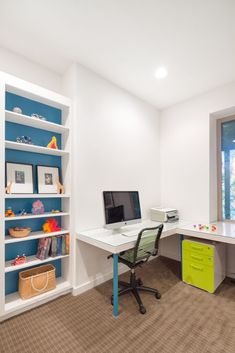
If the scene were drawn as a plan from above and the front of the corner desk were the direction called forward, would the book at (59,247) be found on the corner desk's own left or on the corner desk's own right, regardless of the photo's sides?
on the corner desk's own right

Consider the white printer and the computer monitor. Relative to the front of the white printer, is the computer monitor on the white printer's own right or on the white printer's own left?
on the white printer's own right

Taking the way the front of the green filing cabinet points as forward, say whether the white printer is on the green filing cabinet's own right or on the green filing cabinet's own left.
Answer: on the green filing cabinet's own right

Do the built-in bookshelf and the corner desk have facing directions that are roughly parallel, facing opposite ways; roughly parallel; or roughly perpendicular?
roughly perpendicular

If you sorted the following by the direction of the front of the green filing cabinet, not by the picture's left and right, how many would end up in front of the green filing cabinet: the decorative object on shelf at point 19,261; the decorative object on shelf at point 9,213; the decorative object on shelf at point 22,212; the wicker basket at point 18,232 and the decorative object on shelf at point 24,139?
5

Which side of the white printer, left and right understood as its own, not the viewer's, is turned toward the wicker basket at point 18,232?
right

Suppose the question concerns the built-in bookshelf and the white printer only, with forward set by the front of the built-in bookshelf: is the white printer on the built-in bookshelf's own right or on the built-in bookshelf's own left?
on the built-in bookshelf's own left

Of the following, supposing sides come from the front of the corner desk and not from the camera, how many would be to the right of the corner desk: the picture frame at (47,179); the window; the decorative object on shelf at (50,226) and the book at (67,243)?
3

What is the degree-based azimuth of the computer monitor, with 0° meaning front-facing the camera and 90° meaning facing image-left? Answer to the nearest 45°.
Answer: approximately 315°

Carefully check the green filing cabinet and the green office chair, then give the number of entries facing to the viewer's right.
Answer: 0

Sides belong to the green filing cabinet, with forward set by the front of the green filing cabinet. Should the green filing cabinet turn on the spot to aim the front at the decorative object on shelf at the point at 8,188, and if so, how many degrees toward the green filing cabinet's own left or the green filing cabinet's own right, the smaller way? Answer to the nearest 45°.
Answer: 0° — it already faces it

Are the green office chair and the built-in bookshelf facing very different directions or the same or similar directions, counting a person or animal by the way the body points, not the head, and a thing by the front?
very different directions

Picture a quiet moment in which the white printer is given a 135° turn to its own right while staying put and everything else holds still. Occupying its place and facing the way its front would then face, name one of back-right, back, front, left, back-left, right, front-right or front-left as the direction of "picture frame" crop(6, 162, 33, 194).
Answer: front-left

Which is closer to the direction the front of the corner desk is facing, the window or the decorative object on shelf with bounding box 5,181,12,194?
the decorative object on shelf

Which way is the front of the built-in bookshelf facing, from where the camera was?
facing the viewer and to the right of the viewer

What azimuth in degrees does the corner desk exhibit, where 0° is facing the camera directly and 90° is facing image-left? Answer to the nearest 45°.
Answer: approximately 0°
